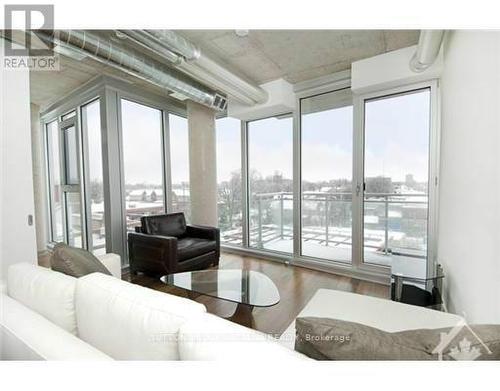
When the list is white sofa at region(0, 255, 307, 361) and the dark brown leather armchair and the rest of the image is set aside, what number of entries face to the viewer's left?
0

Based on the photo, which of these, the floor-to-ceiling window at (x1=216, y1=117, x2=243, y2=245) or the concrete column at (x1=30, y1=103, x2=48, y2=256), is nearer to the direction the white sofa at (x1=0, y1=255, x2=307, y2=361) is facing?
the floor-to-ceiling window

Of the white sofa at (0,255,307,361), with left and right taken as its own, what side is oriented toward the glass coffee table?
front

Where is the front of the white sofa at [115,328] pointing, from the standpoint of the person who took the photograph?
facing away from the viewer and to the right of the viewer

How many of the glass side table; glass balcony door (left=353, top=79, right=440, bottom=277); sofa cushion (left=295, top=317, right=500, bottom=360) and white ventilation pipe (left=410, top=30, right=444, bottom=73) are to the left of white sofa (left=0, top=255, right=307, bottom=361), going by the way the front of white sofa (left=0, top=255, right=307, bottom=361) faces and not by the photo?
0

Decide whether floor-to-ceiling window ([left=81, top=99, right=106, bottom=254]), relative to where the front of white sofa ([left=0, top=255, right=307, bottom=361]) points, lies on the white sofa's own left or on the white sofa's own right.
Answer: on the white sofa's own left

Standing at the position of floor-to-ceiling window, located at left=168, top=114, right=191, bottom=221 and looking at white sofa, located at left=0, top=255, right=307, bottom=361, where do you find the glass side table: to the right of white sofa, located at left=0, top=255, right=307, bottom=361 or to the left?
left

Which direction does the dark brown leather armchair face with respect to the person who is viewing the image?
facing the viewer and to the right of the viewer

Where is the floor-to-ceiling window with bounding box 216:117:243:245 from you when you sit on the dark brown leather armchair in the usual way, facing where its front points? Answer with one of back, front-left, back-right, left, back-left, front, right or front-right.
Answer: left

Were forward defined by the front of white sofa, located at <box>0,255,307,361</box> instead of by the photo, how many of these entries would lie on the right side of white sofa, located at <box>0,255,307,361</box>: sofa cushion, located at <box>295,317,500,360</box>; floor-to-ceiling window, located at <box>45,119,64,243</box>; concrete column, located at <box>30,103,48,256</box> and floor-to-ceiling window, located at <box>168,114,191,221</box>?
1

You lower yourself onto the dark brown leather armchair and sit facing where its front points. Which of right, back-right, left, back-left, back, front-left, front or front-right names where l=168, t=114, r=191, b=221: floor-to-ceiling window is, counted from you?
back-left
